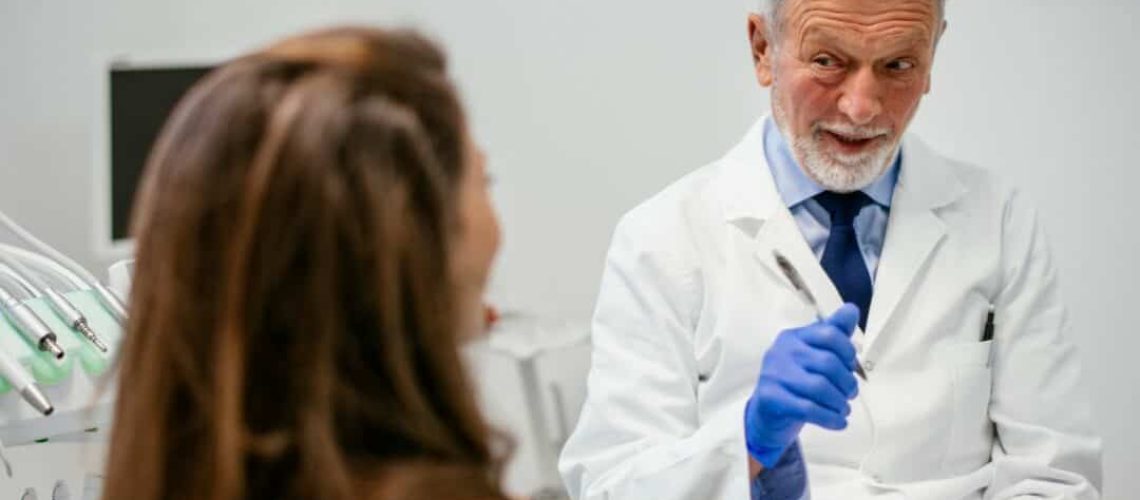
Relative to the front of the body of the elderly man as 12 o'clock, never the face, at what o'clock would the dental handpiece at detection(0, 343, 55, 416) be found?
The dental handpiece is roughly at 2 o'clock from the elderly man.

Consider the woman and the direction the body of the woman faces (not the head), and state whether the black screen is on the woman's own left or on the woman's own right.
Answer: on the woman's own left

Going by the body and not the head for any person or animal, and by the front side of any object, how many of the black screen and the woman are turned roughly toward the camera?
1

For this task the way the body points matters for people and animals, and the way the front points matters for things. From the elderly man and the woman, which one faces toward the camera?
the elderly man

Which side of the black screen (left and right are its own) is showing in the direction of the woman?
front

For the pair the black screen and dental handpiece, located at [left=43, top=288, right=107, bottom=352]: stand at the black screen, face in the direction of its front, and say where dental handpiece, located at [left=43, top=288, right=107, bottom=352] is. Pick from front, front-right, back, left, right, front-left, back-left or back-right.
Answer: front

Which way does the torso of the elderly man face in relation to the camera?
toward the camera

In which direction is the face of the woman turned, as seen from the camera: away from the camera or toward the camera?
away from the camera

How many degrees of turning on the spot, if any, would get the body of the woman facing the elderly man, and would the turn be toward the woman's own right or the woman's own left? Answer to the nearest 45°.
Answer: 0° — they already face them

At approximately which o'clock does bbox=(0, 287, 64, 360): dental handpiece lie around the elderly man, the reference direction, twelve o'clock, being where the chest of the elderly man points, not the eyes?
The dental handpiece is roughly at 2 o'clock from the elderly man.

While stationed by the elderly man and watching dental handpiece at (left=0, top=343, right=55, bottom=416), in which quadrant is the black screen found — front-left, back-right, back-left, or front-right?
front-right

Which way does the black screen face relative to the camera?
toward the camera

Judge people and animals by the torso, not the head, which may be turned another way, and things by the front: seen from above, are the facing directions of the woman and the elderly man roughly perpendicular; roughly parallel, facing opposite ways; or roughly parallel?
roughly parallel, facing opposite ways

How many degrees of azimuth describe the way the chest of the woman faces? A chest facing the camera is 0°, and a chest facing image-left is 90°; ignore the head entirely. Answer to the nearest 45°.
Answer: approximately 225°

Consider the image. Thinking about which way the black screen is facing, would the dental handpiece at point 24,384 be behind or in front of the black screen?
in front

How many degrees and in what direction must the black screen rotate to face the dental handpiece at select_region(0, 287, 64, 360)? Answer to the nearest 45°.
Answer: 0° — it already faces it

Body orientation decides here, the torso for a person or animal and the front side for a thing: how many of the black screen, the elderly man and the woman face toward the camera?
2

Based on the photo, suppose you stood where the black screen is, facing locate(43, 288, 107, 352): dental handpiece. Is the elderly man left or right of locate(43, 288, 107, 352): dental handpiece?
left
